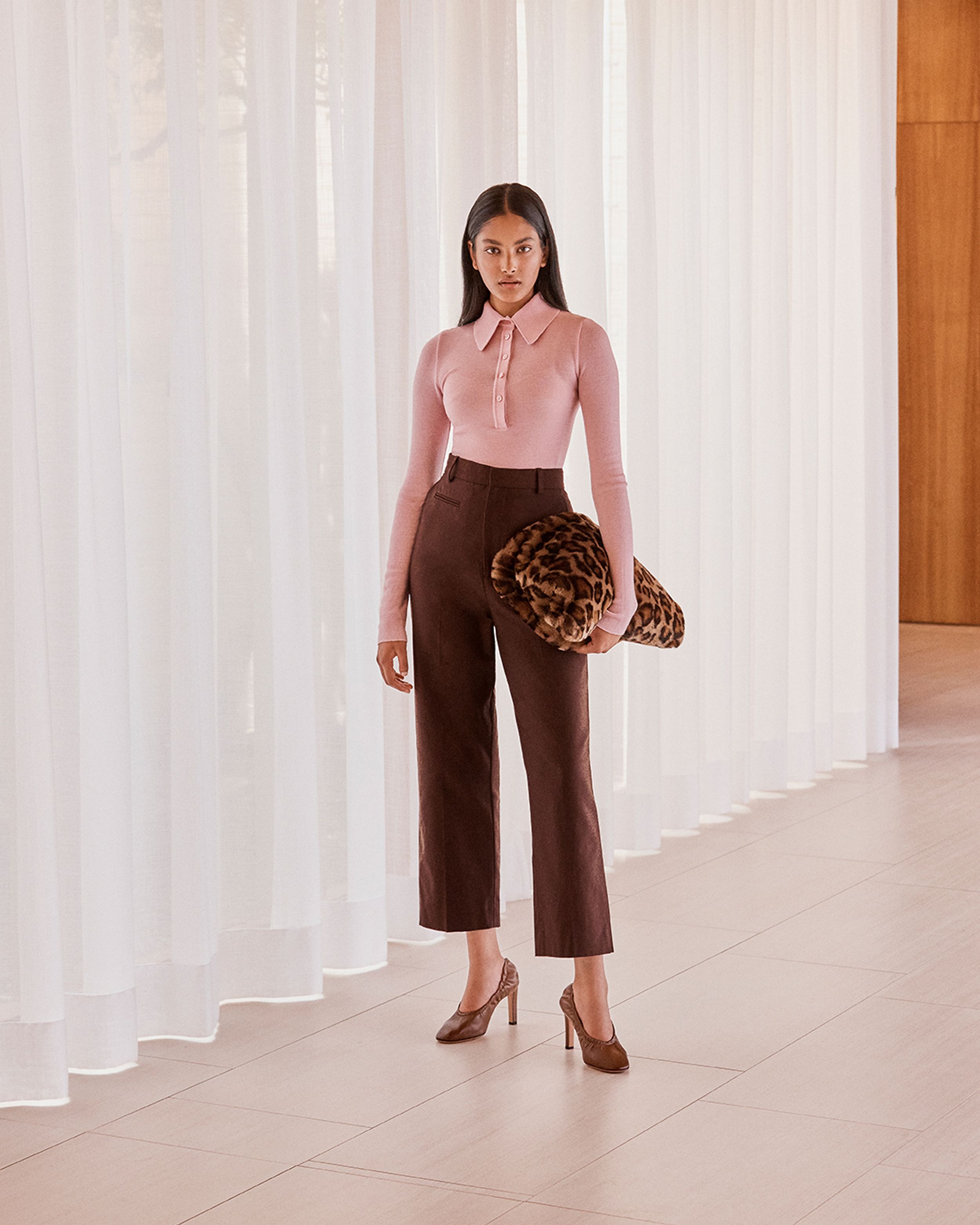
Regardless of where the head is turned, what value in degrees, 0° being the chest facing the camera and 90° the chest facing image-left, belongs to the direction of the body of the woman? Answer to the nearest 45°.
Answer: approximately 0°
